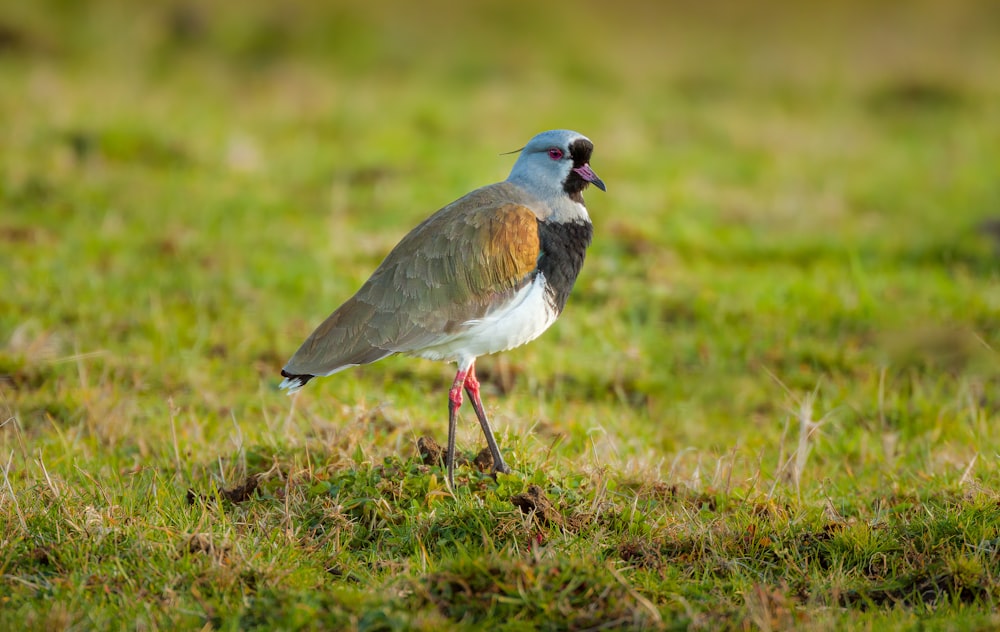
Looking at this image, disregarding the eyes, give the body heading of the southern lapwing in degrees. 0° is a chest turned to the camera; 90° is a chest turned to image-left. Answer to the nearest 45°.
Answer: approximately 270°
